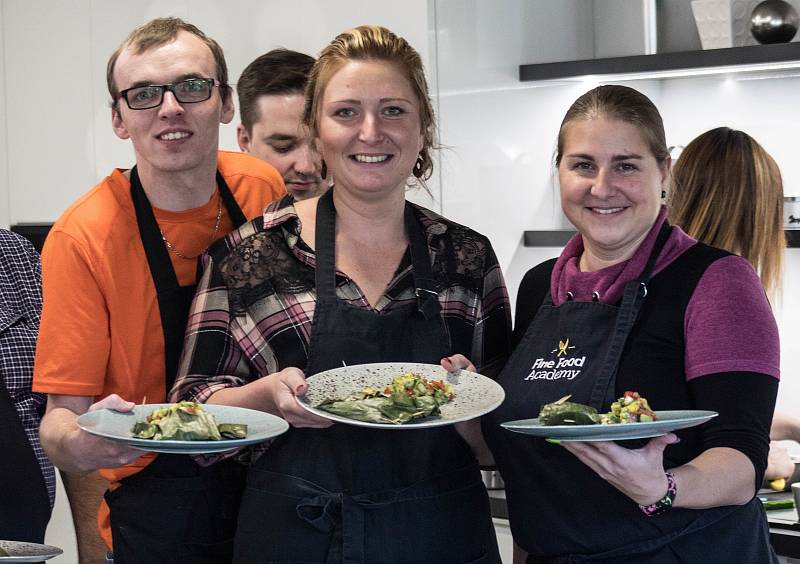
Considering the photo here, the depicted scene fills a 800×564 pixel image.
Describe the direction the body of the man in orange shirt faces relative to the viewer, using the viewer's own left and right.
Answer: facing the viewer and to the right of the viewer

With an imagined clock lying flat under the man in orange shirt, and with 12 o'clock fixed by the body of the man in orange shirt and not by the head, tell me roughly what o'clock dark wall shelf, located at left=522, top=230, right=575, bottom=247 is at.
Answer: The dark wall shelf is roughly at 9 o'clock from the man in orange shirt.

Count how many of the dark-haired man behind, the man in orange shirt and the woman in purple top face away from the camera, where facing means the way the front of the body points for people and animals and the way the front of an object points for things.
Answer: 0

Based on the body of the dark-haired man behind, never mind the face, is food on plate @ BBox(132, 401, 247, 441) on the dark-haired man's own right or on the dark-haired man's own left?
on the dark-haired man's own right

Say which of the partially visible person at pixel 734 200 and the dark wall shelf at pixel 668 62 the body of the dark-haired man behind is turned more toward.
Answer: the partially visible person

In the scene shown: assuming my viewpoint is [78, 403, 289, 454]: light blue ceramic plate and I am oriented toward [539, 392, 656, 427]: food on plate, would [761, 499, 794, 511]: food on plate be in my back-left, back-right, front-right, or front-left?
front-left

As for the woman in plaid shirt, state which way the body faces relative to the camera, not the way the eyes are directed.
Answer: toward the camera
